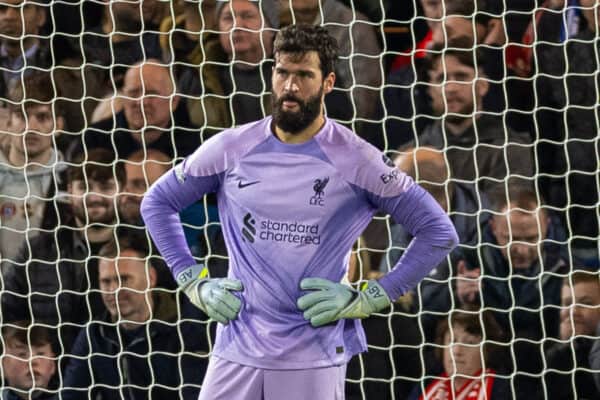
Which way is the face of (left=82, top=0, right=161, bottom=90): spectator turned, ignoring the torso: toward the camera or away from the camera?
toward the camera

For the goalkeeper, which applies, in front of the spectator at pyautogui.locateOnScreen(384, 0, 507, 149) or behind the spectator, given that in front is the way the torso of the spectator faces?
in front

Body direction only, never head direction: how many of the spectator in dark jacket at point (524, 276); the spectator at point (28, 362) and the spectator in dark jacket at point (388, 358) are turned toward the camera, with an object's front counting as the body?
3

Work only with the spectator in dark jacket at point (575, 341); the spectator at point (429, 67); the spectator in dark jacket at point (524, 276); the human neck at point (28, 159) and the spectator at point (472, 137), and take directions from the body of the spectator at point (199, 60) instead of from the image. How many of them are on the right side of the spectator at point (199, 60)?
1

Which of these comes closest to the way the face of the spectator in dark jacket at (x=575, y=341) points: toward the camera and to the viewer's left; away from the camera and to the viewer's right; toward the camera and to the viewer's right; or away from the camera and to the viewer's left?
toward the camera and to the viewer's left

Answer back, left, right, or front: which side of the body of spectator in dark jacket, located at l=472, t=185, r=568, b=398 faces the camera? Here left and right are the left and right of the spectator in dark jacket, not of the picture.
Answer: front

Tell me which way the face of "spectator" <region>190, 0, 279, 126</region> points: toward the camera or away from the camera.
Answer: toward the camera

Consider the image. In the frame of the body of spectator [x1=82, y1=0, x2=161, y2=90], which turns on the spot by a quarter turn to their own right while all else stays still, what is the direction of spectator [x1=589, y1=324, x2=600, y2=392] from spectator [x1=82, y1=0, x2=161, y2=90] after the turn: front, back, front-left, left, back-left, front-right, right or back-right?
back-left

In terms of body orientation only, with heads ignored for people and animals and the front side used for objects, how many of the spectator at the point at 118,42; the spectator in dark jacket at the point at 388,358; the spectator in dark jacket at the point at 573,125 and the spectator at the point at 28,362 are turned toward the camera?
4

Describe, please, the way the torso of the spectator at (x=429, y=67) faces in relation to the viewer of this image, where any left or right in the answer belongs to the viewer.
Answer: facing the viewer and to the left of the viewer

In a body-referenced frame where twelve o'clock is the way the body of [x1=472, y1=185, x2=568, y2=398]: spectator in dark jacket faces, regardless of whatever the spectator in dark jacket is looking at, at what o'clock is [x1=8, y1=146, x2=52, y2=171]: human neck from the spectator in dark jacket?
The human neck is roughly at 3 o'clock from the spectator in dark jacket.

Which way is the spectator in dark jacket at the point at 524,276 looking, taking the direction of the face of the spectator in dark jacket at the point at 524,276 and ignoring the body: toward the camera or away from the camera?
toward the camera

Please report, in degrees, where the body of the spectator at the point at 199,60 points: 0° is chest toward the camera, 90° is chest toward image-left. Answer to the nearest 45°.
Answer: approximately 0°

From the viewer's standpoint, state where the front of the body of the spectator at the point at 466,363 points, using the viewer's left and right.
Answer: facing the viewer
